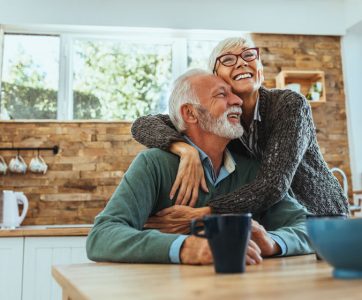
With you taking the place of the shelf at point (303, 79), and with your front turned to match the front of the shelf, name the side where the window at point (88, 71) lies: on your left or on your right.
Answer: on your right

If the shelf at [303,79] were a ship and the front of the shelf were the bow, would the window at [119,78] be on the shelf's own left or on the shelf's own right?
on the shelf's own right

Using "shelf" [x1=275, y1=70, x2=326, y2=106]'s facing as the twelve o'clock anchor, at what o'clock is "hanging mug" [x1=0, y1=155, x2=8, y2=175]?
The hanging mug is roughly at 2 o'clock from the shelf.

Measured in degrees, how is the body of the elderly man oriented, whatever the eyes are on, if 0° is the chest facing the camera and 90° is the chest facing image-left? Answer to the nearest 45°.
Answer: approximately 315°

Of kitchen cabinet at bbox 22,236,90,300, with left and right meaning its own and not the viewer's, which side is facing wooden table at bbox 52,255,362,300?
front

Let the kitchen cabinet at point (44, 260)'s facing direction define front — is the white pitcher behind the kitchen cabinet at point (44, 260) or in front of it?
behind

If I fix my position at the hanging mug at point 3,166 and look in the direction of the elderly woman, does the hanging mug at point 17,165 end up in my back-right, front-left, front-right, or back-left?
front-left

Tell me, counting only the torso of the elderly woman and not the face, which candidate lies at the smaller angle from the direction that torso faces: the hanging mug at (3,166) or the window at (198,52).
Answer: the hanging mug

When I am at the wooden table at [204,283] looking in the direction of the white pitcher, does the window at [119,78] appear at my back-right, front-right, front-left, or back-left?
front-right

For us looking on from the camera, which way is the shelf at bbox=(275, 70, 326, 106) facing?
facing the viewer

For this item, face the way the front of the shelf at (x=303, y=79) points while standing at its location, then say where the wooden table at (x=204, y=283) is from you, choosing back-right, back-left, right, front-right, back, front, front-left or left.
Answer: front

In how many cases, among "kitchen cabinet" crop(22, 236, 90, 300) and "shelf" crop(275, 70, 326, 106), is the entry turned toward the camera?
2

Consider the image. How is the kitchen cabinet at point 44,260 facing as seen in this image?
toward the camera

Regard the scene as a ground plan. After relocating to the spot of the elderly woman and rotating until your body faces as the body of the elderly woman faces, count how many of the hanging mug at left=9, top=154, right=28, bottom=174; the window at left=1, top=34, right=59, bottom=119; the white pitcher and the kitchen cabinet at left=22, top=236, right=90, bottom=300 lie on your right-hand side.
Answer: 4
